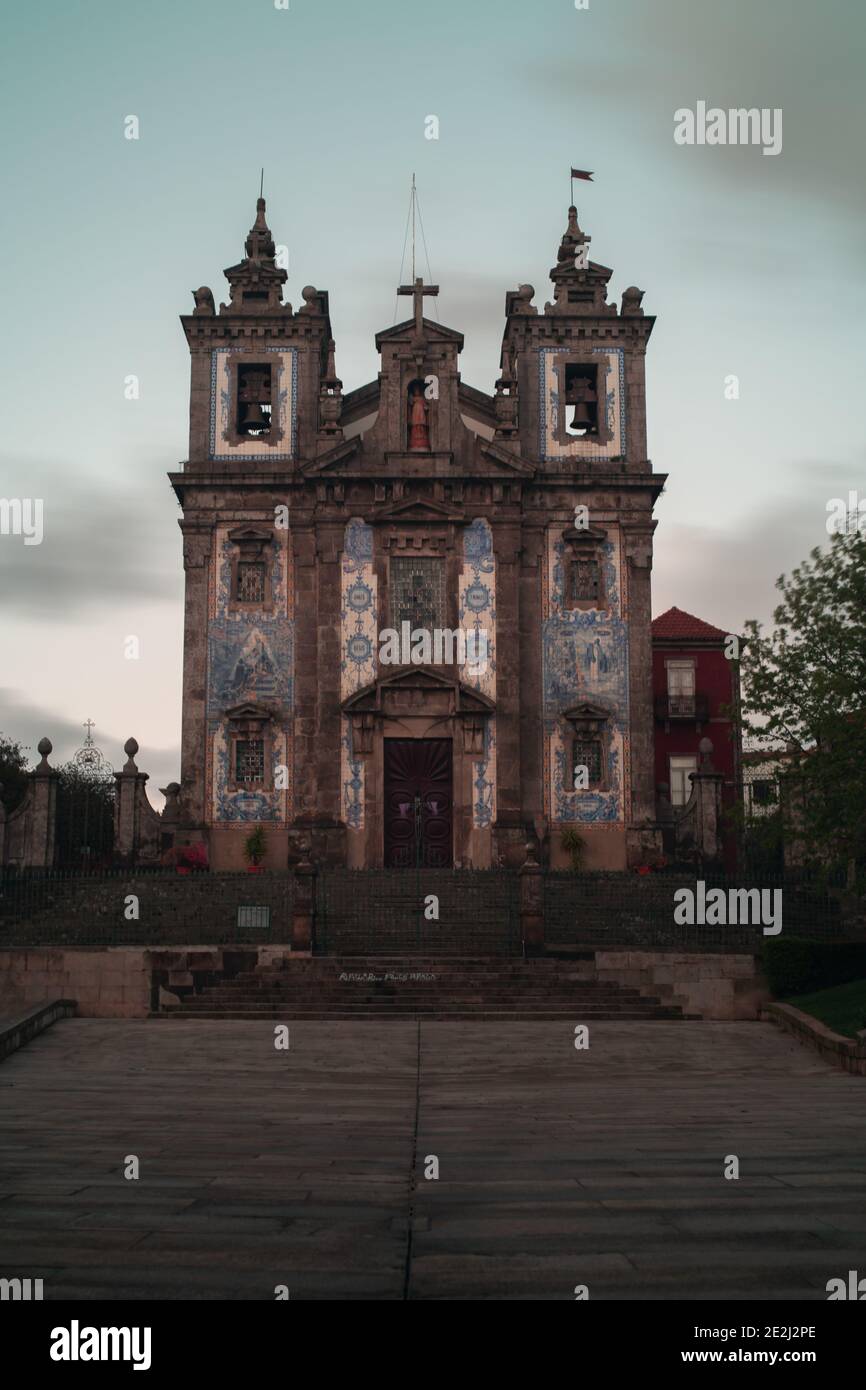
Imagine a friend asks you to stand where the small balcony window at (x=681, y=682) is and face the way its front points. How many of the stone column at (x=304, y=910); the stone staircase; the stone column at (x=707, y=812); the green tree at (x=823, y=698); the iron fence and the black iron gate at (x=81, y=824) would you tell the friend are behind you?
0

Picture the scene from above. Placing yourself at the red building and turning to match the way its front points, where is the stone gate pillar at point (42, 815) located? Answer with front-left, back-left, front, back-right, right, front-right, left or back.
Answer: front-right

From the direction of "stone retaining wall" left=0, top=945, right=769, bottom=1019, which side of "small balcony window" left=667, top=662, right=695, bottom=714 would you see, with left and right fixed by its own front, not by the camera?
front

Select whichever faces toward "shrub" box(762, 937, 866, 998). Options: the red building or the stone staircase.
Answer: the red building

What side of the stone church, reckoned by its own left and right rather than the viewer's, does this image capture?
front

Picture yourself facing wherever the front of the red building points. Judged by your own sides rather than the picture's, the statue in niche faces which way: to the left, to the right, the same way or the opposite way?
the same way

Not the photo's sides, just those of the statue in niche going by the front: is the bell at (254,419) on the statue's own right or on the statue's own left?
on the statue's own right

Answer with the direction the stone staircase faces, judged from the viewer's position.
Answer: facing the viewer

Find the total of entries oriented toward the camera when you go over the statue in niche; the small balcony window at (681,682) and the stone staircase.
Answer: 3

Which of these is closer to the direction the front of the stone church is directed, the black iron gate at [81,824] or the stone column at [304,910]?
the stone column

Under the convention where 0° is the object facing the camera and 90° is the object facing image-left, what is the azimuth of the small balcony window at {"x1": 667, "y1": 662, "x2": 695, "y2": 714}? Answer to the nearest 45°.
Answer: approximately 0°

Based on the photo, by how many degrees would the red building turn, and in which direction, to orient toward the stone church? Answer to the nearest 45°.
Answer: approximately 45° to its right
